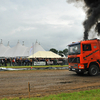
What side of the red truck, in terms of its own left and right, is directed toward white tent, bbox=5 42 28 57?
right

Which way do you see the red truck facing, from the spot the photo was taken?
facing the viewer and to the left of the viewer
